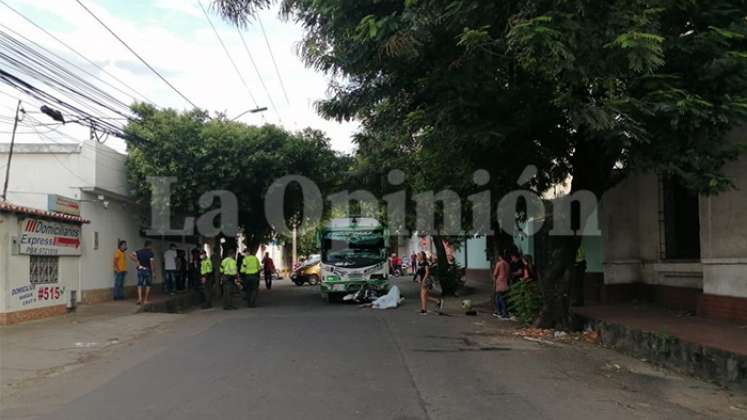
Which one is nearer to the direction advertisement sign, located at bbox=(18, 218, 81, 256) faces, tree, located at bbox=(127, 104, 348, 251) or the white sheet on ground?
the white sheet on ground

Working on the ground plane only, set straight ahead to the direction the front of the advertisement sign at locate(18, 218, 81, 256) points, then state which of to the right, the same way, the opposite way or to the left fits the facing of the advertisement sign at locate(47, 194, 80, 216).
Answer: the same way

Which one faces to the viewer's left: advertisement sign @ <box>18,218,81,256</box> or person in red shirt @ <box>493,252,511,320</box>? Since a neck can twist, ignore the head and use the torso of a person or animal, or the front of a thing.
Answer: the person in red shirt

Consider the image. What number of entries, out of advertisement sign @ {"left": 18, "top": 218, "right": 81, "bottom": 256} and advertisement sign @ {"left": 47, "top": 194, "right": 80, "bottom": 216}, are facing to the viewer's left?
0

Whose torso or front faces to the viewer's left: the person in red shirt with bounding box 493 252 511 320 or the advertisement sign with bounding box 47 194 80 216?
the person in red shirt

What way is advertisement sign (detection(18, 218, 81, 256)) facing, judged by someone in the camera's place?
facing the viewer and to the right of the viewer

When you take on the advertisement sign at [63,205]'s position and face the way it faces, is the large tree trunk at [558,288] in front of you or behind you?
in front

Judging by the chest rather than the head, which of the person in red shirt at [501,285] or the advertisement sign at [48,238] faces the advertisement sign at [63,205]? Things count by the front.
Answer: the person in red shirt

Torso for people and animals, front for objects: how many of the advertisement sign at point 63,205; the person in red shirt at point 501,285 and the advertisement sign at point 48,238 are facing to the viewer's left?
1

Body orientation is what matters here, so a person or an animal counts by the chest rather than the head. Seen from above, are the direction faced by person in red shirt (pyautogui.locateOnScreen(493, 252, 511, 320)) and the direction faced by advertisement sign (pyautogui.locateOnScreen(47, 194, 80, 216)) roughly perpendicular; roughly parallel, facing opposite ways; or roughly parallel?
roughly parallel, facing opposite ways

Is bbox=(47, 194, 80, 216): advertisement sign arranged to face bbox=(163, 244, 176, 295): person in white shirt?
no

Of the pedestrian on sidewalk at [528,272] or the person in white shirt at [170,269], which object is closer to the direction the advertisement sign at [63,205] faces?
the pedestrian on sidewalk

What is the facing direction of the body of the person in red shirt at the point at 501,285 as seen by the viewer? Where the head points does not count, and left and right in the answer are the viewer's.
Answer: facing to the left of the viewer

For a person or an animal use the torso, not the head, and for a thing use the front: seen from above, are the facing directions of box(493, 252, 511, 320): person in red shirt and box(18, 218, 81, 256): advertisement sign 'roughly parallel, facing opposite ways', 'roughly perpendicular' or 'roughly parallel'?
roughly parallel, facing opposite ways

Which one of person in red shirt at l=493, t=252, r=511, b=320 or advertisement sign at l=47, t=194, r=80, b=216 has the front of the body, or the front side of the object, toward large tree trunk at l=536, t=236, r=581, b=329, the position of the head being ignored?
the advertisement sign

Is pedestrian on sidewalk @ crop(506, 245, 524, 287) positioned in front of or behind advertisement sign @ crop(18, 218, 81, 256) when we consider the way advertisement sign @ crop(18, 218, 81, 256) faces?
in front
